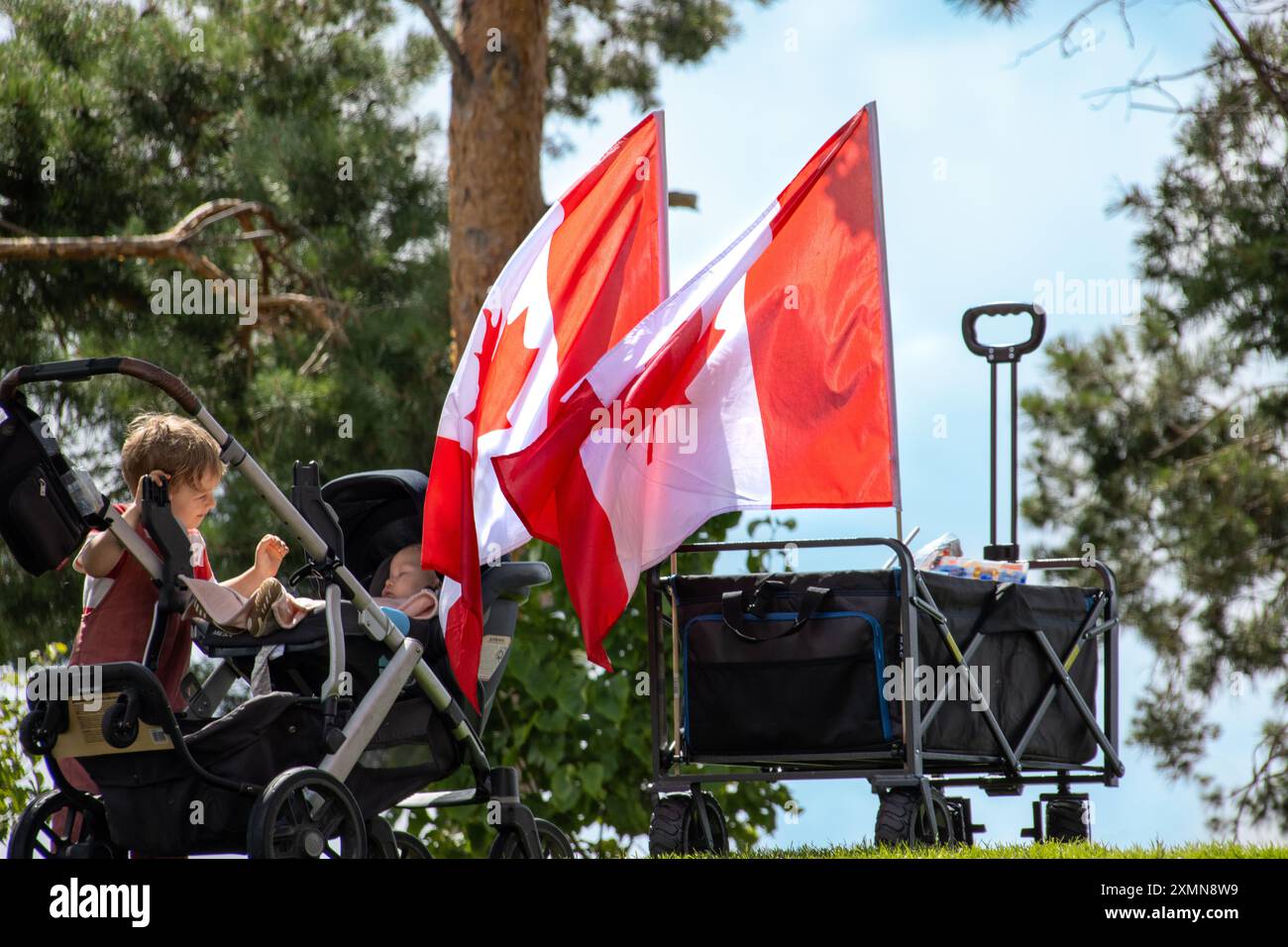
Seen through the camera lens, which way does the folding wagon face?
facing away from the viewer and to the right of the viewer

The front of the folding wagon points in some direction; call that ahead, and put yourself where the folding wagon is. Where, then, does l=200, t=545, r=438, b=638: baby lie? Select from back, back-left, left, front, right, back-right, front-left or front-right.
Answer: back

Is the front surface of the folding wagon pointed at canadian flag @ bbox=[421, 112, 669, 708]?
no

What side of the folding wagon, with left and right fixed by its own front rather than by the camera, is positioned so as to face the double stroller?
back

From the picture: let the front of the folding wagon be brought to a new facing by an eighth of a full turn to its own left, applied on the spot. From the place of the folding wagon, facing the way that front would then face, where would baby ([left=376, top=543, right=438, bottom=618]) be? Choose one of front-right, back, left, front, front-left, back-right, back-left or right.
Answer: left
